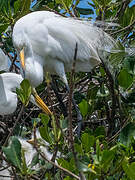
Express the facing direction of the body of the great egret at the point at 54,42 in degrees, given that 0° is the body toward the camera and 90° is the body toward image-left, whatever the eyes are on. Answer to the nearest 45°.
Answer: approximately 90°
